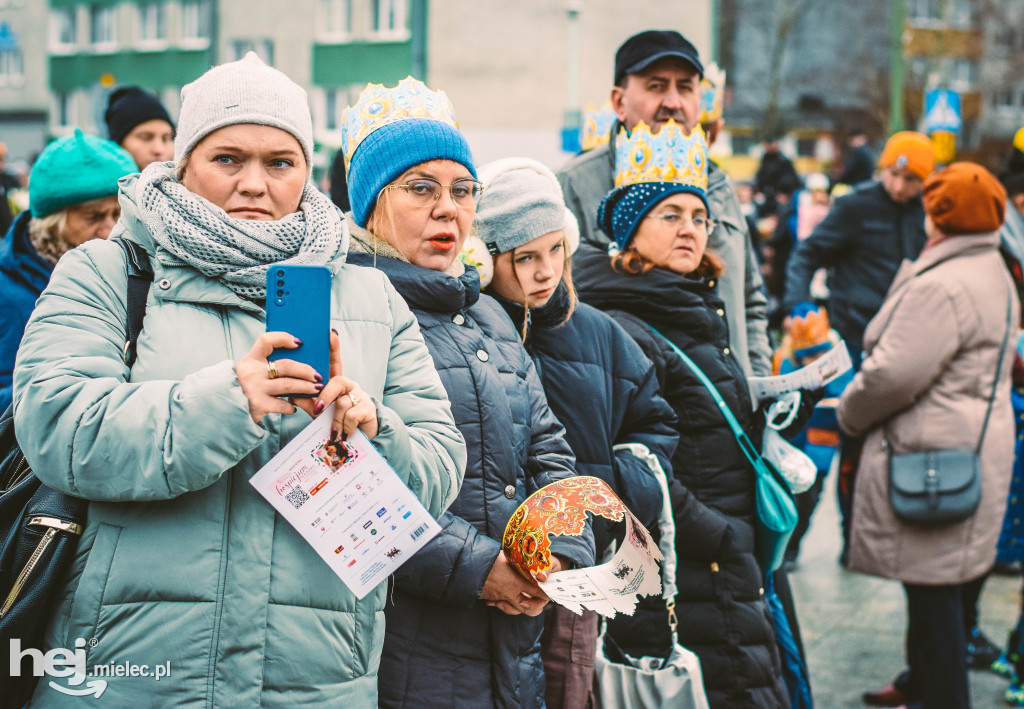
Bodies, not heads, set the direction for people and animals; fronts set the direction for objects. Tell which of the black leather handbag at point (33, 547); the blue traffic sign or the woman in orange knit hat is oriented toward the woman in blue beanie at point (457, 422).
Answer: the blue traffic sign

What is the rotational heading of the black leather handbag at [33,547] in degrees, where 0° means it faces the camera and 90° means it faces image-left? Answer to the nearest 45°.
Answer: approximately 0°

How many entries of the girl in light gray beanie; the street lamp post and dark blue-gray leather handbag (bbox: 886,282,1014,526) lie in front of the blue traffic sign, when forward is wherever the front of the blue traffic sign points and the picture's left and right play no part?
2

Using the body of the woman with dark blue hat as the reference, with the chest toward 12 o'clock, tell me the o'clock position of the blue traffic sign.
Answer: The blue traffic sign is roughly at 8 o'clock from the woman with dark blue hat.

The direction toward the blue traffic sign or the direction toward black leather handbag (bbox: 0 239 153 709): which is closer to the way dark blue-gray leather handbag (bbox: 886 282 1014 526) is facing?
the black leather handbag

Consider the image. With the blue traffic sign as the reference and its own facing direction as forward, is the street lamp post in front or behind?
behind

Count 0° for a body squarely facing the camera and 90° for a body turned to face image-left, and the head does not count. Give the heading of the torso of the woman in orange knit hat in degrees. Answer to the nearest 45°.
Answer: approximately 135°
